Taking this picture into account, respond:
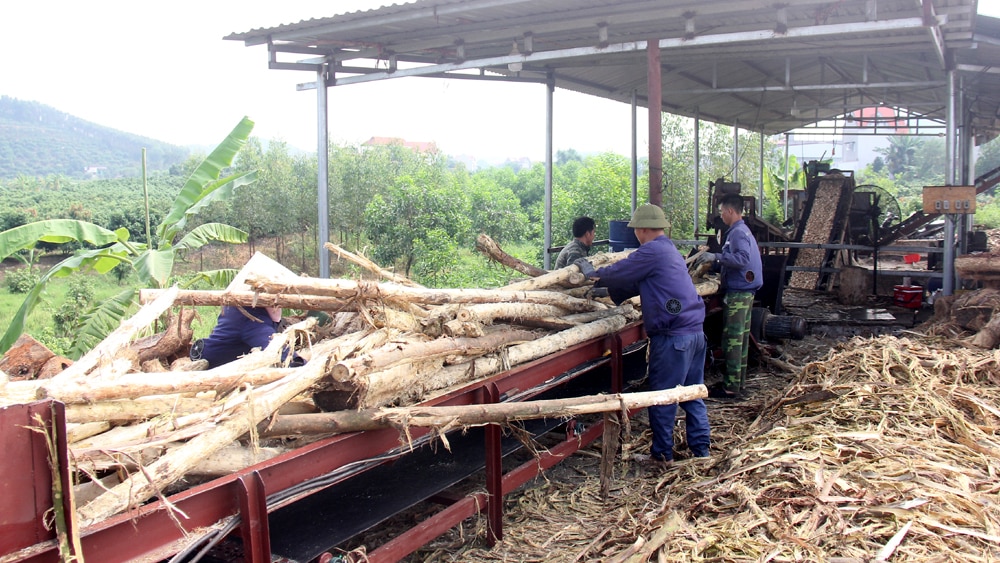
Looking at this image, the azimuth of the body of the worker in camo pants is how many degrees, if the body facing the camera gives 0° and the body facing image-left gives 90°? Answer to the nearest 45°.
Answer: approximately 90°

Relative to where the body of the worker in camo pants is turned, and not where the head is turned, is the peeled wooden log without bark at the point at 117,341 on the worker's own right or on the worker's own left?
on the worker's own left

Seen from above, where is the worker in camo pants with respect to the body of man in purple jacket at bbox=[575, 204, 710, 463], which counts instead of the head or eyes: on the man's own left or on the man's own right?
on the man's own right

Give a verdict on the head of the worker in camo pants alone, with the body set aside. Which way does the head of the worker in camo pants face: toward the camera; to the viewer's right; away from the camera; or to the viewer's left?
to the viewer's left

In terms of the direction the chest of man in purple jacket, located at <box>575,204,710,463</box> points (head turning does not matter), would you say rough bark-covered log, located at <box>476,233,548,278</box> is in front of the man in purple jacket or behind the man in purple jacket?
in front

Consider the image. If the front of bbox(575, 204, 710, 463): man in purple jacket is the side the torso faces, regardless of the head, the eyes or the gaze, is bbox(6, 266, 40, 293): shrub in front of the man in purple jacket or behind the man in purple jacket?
in front

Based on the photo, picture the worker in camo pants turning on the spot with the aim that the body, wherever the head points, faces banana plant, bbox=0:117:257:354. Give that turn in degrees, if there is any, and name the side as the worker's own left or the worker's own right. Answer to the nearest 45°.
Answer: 0° — they already face it

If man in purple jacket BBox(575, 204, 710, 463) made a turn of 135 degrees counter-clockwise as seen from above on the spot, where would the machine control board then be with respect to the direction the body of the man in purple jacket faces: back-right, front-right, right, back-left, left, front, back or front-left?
back-left

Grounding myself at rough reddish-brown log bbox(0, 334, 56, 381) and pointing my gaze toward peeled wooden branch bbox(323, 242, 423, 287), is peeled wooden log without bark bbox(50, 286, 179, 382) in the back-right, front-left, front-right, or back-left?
front-right

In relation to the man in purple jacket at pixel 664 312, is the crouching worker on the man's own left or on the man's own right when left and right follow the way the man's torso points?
on the man's own left

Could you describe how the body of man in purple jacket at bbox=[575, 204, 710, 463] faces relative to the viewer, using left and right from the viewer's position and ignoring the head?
facing away from the viewer and to the left of the viewer
